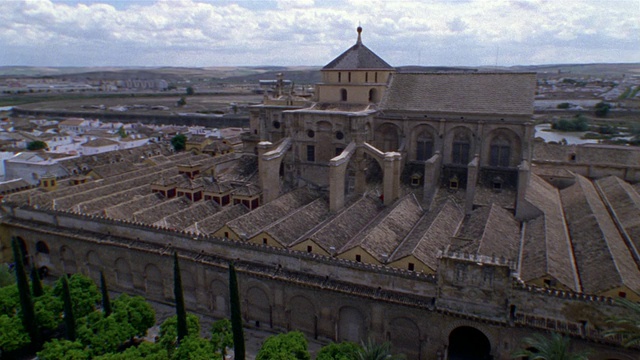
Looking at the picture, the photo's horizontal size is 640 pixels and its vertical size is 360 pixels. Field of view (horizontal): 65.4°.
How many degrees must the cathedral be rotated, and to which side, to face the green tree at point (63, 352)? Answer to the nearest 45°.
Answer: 0° — it already faces it

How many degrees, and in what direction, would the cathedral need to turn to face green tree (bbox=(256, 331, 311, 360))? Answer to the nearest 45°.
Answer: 0° — it already faces it

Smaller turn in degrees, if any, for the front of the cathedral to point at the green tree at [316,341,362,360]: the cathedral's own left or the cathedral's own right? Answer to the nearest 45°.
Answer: approximately 45° to the cathedral's own left

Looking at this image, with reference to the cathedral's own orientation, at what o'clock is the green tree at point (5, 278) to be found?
The green tree is roughly at 1 o'clock from the cathedral.

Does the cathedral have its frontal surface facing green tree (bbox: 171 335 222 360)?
yes

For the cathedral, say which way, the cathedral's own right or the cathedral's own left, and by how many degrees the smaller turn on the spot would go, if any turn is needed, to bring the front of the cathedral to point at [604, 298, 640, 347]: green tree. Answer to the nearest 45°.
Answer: approximately 90° to the cathedral's own left

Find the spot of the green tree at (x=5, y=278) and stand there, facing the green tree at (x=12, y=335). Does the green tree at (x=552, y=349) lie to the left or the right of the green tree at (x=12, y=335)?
left

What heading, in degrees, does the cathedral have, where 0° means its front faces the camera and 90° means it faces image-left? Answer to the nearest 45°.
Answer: approximately 45°
